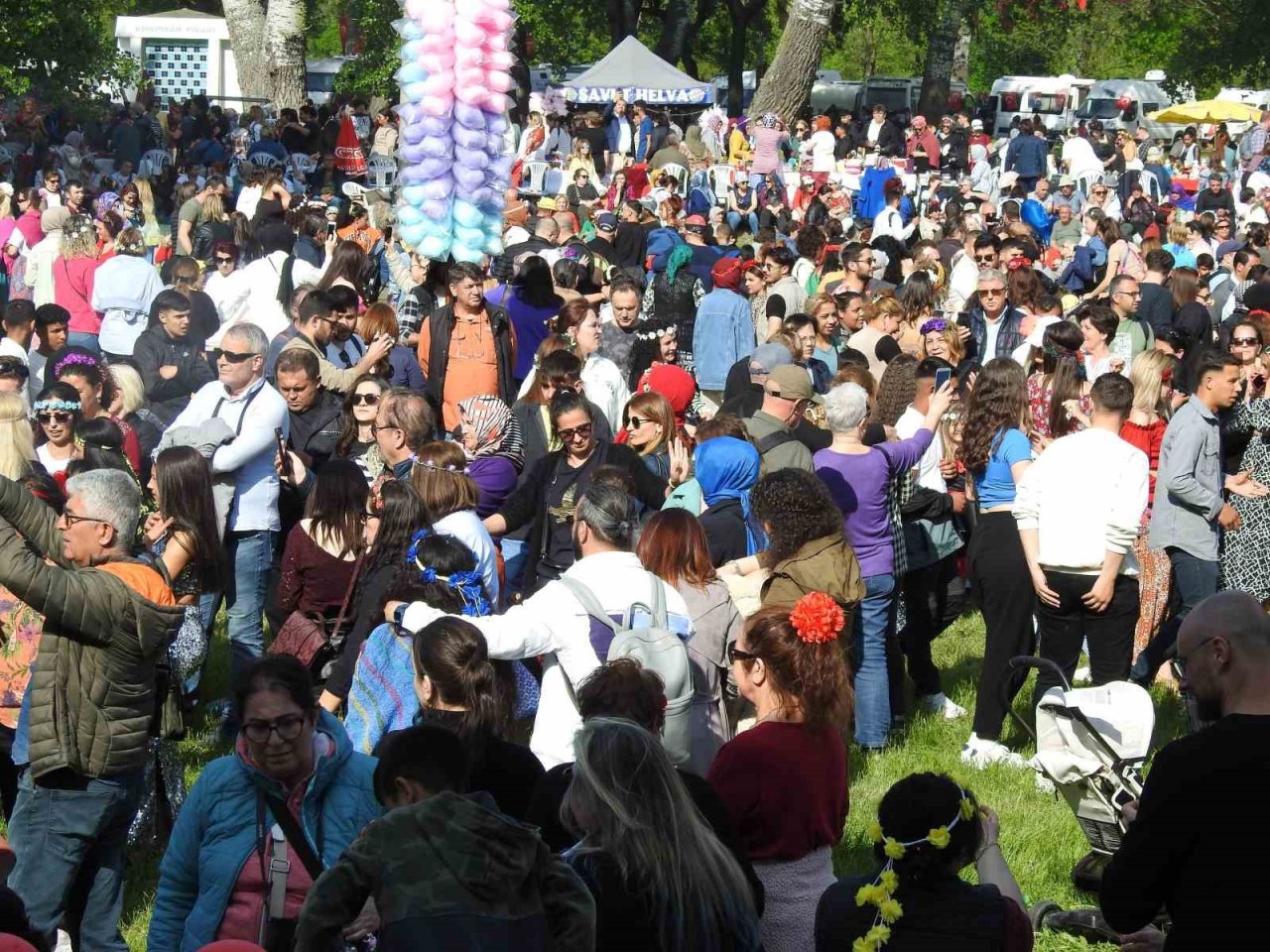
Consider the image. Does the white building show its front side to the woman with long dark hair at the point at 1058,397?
yes

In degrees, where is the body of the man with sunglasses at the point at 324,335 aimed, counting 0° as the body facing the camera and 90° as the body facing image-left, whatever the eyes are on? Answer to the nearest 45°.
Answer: approximately 270°

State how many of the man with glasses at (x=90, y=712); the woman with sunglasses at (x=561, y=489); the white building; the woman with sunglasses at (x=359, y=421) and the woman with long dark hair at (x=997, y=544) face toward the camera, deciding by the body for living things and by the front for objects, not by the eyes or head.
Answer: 3

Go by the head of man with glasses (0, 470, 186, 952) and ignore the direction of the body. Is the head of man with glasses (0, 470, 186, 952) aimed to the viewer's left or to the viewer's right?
to the viewer's left

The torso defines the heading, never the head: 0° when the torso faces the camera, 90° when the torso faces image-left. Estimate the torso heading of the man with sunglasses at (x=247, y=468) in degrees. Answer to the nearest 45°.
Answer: approximately 45°

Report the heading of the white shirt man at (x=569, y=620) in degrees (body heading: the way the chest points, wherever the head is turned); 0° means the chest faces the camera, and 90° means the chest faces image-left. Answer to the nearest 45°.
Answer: approximately 135°

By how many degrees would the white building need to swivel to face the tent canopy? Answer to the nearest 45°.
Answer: approximately 45° to its left

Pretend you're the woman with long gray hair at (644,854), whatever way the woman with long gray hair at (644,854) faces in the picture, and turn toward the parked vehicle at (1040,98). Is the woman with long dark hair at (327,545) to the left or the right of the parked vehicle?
left
